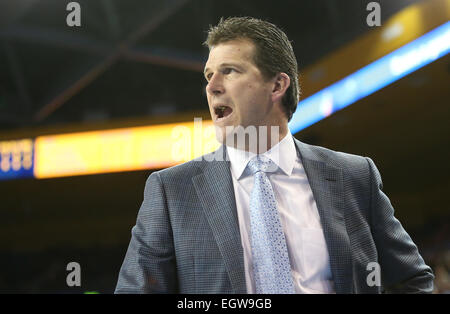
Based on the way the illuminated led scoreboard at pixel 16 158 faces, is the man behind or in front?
in front

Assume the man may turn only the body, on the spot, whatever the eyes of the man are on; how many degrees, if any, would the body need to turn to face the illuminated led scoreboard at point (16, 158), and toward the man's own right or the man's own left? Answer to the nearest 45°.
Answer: approximately 135° to the man's own right

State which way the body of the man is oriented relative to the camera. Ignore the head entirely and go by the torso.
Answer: toward the camera

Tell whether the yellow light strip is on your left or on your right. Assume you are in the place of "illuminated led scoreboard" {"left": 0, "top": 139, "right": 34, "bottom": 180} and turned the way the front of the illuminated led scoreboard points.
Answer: on your left

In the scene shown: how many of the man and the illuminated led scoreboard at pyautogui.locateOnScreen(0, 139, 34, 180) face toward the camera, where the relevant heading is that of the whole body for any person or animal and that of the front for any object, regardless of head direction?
2

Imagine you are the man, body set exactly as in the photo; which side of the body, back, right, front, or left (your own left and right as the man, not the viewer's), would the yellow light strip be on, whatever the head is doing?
back

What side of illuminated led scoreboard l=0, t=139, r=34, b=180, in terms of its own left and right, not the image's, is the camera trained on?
front
